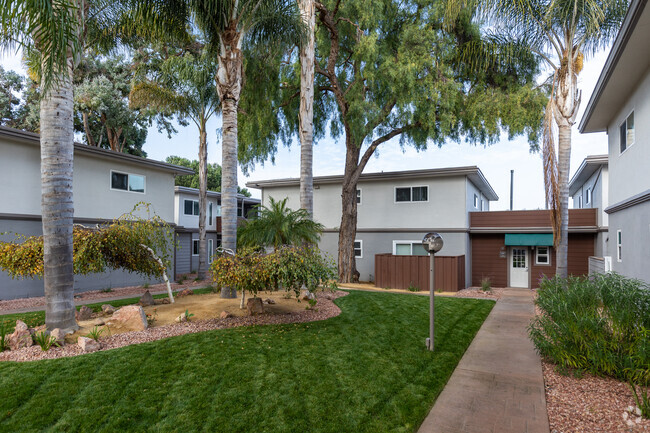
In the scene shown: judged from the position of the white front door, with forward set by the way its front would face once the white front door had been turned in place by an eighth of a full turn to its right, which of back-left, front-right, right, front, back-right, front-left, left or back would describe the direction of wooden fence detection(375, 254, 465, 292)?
front

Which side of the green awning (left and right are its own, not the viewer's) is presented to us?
front

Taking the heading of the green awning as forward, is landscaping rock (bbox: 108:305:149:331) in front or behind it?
in front

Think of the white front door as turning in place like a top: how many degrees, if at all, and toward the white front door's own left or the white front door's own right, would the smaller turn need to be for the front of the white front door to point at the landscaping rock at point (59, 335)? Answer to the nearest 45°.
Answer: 0° — it already faces it

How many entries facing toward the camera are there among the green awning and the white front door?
2

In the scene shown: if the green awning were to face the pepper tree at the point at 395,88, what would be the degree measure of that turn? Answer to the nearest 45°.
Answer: approximately 45° to its right

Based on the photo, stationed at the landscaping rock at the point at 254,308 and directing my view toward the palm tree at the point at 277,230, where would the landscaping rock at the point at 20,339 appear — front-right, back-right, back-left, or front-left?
back-left

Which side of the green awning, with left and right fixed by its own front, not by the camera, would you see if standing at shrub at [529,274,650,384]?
front
